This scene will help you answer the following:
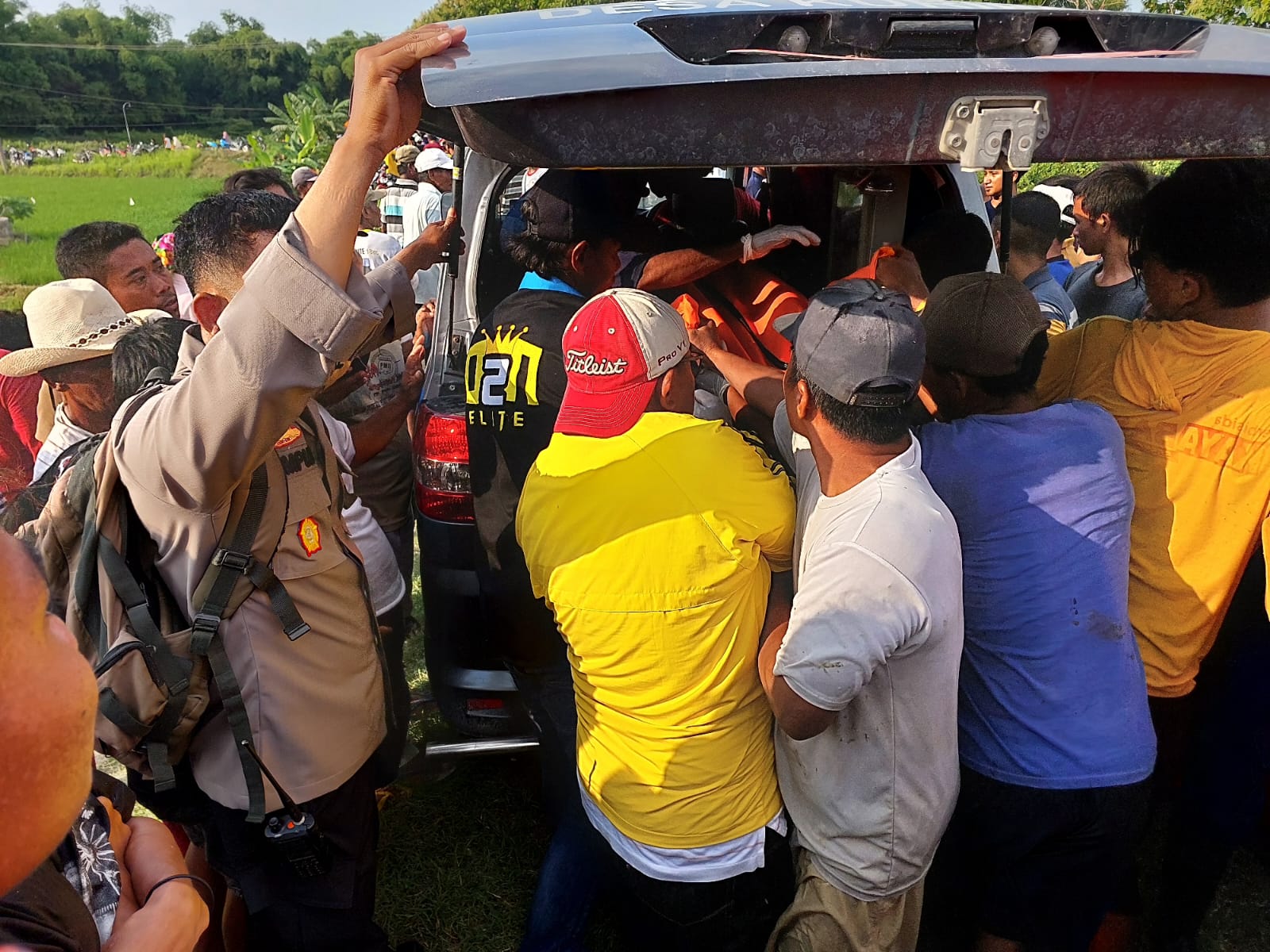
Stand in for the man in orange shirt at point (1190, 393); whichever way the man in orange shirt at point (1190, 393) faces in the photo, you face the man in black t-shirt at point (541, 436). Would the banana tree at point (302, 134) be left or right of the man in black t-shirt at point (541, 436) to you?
right

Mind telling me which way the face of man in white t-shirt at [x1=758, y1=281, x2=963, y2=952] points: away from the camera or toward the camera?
away from the camera

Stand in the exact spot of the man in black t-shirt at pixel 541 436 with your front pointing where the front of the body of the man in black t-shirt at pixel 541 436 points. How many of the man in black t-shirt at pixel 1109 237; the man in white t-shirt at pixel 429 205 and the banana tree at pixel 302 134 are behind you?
0

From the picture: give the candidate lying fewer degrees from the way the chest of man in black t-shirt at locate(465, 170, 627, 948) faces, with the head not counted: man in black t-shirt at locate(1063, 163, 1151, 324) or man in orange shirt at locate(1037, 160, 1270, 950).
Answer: the man in black t-shirt

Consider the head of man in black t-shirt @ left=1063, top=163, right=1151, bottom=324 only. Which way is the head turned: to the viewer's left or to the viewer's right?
to the viewer's left

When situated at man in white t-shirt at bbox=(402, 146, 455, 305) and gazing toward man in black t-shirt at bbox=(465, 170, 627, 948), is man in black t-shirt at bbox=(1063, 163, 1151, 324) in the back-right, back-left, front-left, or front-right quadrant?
front-left

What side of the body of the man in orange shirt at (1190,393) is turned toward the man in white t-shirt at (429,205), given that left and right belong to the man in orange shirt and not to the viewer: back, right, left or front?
front

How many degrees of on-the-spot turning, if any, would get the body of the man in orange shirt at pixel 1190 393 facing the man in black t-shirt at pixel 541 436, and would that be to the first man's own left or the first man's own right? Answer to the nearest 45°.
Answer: approximately 45° to the first man's own left

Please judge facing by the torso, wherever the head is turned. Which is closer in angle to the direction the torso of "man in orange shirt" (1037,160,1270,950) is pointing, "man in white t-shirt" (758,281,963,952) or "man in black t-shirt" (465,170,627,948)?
the man in black t-shirt

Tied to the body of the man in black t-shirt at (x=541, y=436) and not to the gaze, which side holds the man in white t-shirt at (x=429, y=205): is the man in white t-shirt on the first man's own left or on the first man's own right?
on the first man's own left

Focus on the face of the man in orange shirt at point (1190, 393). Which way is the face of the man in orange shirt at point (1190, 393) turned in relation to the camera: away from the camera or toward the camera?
away from the camera

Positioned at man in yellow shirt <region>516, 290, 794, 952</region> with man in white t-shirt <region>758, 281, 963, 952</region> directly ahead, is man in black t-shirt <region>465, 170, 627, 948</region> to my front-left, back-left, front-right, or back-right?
back-left

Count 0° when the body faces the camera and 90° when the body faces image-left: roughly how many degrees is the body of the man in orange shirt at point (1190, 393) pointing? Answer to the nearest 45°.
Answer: approximately 135°

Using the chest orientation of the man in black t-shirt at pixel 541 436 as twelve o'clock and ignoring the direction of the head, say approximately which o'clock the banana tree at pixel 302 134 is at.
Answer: The banana tree is roughly at 10 o'clock from the man in black t-shirt.

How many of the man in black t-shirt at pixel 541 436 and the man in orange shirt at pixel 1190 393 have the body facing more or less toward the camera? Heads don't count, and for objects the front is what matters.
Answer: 0

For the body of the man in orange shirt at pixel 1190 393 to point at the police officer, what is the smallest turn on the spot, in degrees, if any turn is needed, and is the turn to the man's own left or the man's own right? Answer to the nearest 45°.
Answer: approximately 90° to the man's own left

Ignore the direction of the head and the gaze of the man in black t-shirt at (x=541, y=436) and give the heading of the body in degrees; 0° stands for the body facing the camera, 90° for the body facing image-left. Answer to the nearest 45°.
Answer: approximately 225°

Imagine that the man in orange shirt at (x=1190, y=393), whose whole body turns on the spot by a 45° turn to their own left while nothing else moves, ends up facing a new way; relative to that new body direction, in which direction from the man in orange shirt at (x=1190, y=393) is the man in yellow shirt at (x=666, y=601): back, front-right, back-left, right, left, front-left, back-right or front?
front-left

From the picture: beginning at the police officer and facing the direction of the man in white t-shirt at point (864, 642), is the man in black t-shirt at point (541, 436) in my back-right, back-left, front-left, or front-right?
front-left
